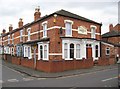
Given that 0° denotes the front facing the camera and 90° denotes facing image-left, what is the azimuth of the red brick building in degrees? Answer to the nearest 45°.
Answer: approximately 315°
